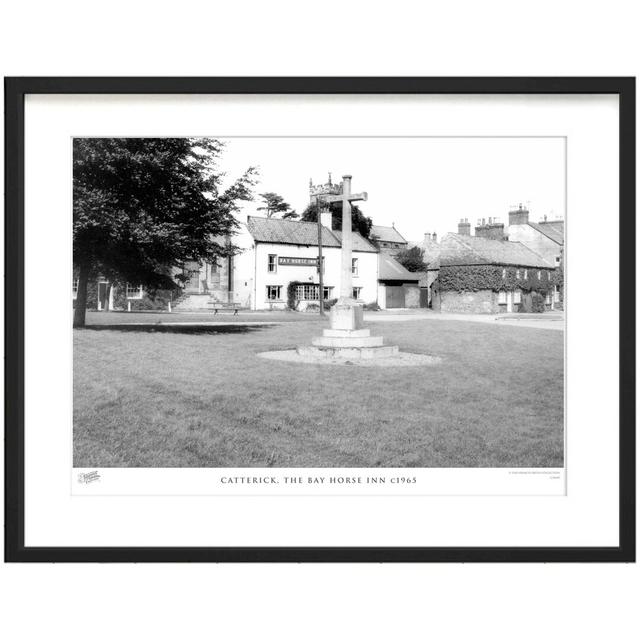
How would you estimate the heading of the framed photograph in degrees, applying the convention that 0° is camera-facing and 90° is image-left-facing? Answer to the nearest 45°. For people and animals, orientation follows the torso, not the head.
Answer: approximately 0°
